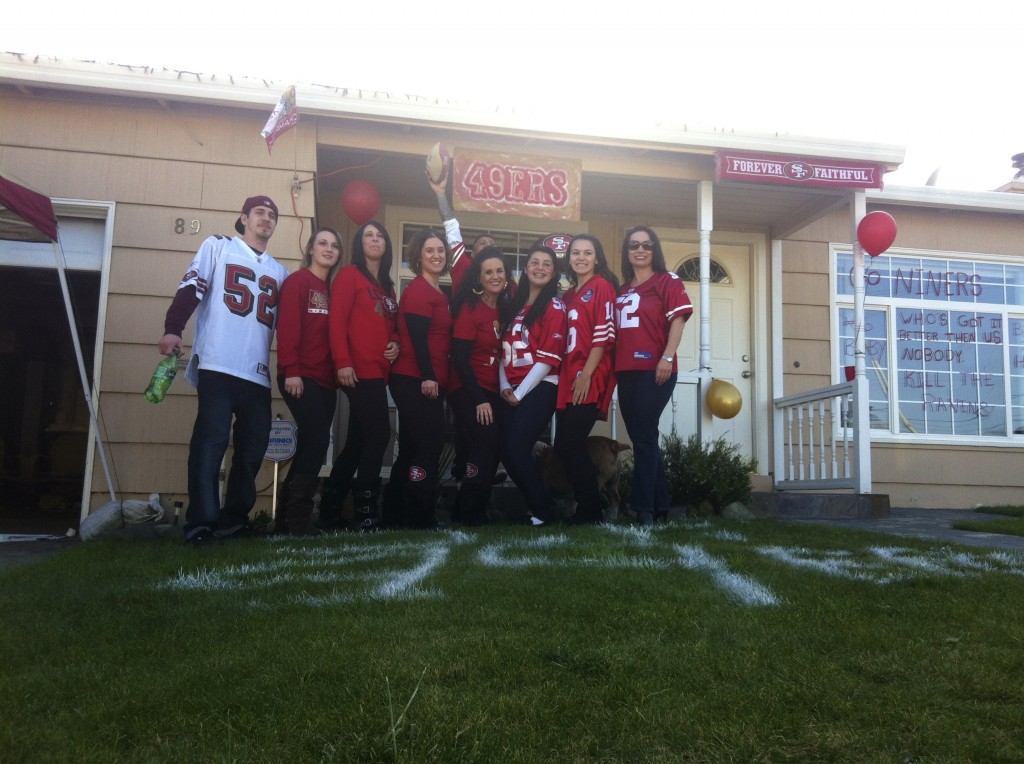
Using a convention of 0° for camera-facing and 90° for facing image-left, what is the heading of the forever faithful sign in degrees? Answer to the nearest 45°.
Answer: approximately 0°

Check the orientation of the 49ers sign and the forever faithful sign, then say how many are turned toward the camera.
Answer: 2

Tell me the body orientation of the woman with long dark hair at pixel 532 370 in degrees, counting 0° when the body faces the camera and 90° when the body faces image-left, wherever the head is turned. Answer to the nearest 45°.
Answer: approximately 45°

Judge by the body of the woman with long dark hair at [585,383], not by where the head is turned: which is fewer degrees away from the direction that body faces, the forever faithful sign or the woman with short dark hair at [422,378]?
the woman with short dark hair

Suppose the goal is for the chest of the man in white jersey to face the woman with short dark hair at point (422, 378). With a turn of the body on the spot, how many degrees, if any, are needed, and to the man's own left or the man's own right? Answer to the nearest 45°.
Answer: approximately 45° to the man's own left

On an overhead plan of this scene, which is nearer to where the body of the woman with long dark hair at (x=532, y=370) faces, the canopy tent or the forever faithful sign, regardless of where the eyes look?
the canopy tent

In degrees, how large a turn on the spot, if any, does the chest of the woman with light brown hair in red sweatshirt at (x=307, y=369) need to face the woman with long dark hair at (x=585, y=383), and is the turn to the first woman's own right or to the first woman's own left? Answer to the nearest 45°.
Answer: approximately 45° to the first woman's own left

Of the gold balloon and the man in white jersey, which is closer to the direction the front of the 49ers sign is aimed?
the man in white jersey

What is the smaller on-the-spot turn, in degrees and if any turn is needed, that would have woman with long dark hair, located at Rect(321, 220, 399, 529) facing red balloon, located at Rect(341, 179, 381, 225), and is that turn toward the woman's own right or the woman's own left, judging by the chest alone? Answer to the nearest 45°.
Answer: approximately 135° to the woman's own left
